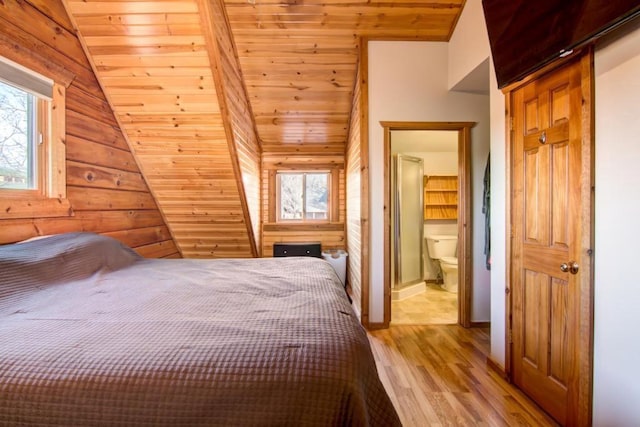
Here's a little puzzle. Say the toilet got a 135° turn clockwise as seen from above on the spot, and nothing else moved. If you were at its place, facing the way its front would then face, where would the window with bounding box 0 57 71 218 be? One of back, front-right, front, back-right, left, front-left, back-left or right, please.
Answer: front-left

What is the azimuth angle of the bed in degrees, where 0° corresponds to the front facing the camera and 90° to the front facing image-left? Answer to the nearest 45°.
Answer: approximately 270°

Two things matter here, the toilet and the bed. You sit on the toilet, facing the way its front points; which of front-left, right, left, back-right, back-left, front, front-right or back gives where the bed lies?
front-right

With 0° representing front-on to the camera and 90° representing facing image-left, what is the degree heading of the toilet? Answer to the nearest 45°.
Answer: approximately 315°

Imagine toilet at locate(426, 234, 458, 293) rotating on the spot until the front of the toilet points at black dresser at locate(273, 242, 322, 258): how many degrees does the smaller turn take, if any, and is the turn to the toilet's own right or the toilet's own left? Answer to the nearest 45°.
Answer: approximately 90° to the toilet's own right

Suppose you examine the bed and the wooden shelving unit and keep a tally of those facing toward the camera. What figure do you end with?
1

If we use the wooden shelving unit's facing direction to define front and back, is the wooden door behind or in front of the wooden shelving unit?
in front

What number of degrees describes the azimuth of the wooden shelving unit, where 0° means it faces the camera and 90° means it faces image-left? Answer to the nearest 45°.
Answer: approximately 0°

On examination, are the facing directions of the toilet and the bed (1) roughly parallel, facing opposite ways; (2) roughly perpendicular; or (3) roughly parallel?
roughly perpendicular

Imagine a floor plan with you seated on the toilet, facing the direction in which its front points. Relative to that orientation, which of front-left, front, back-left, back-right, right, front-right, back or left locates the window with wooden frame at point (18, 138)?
right

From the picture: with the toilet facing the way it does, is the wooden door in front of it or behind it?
in front

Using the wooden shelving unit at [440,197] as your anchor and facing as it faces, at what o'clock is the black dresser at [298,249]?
The black dresser is roughly at 2 o'clock from the wooden shelving unit.

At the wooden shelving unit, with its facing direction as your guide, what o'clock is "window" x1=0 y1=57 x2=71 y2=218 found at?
The window is roughly at 1 o'clock from the wooden shelving unit.

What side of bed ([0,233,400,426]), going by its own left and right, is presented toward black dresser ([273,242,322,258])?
left
